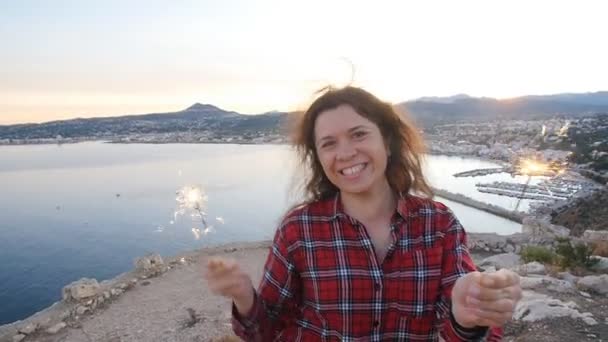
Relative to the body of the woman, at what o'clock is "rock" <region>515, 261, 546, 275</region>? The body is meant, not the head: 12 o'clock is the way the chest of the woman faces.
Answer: The rock is roughly at 7 o'clock from the woman.

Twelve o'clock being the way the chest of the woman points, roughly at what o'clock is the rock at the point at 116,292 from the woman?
The rock is roughly at 5 o'clock from the woman.

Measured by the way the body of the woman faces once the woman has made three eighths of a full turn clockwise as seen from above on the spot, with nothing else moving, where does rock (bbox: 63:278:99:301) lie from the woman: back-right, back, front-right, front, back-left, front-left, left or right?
front

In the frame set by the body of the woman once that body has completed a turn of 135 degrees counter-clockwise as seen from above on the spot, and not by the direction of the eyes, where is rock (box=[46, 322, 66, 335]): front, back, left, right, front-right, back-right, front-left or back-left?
left

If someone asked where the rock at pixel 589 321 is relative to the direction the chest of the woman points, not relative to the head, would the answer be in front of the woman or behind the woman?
behind

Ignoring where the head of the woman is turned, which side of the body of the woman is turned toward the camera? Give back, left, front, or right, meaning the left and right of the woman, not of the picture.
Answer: front

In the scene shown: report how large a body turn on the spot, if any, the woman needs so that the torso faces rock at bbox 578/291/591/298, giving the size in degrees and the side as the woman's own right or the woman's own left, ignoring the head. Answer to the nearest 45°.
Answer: approximately 135° to the woman's own left

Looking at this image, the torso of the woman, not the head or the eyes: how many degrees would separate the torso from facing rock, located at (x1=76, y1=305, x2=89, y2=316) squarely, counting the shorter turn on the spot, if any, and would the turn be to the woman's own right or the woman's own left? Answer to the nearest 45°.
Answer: approximately 135° to the woman's own right

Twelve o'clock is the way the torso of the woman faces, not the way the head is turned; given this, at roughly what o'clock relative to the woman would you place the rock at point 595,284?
The rock is roughly at 7 o'clock from the woman.

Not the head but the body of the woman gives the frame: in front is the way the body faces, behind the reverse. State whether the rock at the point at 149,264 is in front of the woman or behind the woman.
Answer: behind

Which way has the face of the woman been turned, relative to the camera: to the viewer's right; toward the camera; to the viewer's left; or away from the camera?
toward the camera
